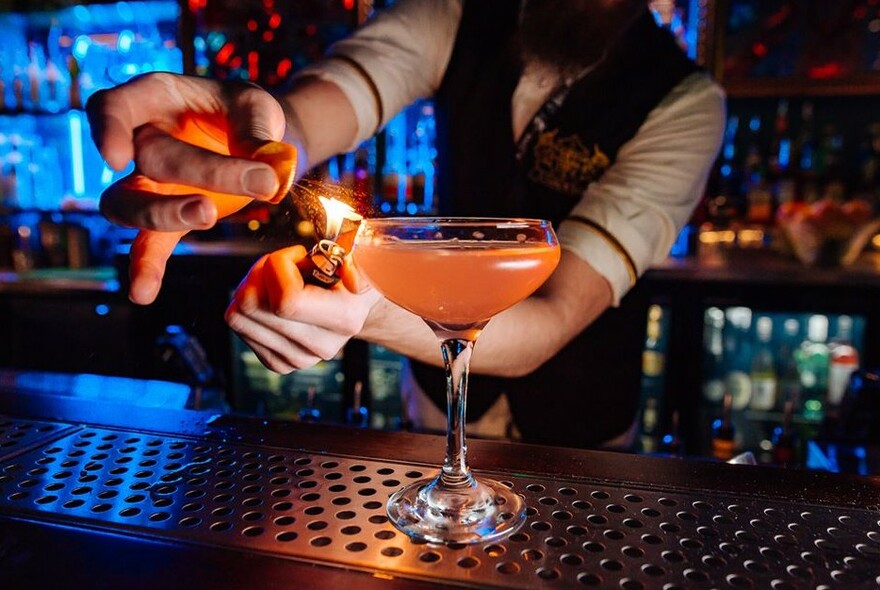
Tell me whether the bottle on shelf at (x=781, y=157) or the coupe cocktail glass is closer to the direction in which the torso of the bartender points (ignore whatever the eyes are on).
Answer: the coupe cocktail glass

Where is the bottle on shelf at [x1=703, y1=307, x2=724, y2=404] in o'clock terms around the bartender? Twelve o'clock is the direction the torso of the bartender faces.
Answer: The bottle on shelf is roughly at 6 o'clock from the bartender.

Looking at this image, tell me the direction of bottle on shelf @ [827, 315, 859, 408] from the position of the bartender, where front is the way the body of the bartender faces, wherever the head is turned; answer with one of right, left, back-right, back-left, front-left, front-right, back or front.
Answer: back

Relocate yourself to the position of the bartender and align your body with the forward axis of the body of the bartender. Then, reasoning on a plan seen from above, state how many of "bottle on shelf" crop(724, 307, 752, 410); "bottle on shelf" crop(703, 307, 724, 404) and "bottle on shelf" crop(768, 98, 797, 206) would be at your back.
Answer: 3

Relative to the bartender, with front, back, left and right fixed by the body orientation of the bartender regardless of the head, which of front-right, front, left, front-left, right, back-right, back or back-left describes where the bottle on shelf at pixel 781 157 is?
back

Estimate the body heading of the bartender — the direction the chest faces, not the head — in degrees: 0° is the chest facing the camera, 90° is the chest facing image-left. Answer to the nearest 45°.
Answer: approximately 45°

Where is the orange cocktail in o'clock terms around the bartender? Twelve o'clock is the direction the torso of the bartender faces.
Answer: The orange cocktail is roughly at 11 o'clock from the bartender.

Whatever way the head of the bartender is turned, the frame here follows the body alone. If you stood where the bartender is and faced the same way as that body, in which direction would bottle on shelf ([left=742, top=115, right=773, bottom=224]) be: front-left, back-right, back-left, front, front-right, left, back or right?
back

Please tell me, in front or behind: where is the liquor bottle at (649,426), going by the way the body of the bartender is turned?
behind

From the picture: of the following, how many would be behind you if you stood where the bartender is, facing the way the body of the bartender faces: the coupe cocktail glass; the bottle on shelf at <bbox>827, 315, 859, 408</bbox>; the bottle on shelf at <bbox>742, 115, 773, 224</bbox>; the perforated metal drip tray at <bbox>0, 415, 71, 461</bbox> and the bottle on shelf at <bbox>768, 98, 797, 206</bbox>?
3

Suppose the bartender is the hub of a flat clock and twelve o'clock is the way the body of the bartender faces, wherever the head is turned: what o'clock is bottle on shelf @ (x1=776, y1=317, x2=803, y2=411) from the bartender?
The bottle on shelf is roughly at 6 o'clock from the bartender.

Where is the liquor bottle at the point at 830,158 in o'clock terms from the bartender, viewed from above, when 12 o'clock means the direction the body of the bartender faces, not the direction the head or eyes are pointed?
The liquor bottle is roughly at 6 o'clock from the bartender.

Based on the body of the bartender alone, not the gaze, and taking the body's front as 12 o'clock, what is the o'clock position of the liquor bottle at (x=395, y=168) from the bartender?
The liquor bottle is roughly at 4 o'clock from the bartender.

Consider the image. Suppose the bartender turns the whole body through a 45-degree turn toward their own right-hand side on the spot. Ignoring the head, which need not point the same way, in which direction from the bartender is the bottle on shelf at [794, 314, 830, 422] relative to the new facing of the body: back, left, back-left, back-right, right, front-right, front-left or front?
back-right

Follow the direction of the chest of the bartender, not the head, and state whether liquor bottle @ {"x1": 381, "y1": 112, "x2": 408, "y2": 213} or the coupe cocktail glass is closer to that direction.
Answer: the coupe cocktail glass
